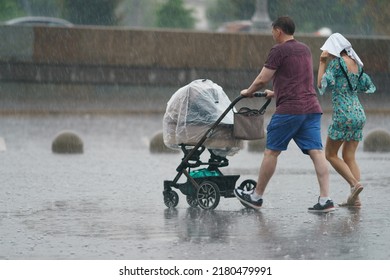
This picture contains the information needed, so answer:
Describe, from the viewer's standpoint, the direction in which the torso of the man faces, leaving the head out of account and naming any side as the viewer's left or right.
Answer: facing away from the viewer and to the left of the viewer

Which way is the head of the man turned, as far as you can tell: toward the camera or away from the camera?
away from the camera

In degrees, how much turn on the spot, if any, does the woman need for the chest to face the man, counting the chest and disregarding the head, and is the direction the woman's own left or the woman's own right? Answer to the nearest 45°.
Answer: approximately 90° to the woman's own left

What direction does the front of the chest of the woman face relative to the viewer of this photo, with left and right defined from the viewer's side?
facing away from the viewer and to the left of the viewer

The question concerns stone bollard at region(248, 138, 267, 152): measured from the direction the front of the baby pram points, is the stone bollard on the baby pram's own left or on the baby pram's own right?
on the baby pram's own right

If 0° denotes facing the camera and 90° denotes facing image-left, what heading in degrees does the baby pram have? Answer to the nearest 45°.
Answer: approximately 135°

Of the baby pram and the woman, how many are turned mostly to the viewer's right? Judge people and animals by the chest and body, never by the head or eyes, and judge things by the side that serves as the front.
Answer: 0

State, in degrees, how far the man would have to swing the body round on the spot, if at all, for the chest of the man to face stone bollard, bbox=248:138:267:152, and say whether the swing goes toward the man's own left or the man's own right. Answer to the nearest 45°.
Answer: approximately 45° to the man's own right
